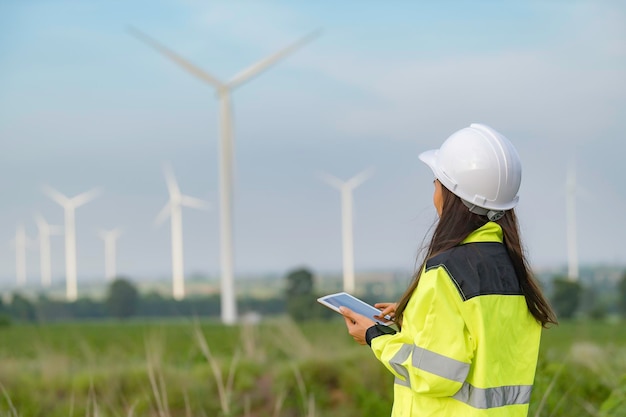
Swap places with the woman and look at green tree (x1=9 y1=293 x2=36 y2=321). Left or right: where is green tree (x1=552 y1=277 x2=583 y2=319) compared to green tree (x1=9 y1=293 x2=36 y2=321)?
right

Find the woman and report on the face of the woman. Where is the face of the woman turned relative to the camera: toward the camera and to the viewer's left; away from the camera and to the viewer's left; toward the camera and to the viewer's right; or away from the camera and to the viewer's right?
away from the camera and to the viewer's left

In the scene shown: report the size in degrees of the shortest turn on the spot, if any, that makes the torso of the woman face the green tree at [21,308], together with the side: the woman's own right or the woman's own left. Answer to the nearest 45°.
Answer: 0° — they already face it

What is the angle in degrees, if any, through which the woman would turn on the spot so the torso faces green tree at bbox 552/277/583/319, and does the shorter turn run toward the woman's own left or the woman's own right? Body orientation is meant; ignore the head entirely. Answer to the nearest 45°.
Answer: approximately 45° to the woman's own right

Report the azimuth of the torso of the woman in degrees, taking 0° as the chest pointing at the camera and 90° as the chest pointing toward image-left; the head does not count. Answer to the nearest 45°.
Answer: approximately 135°
